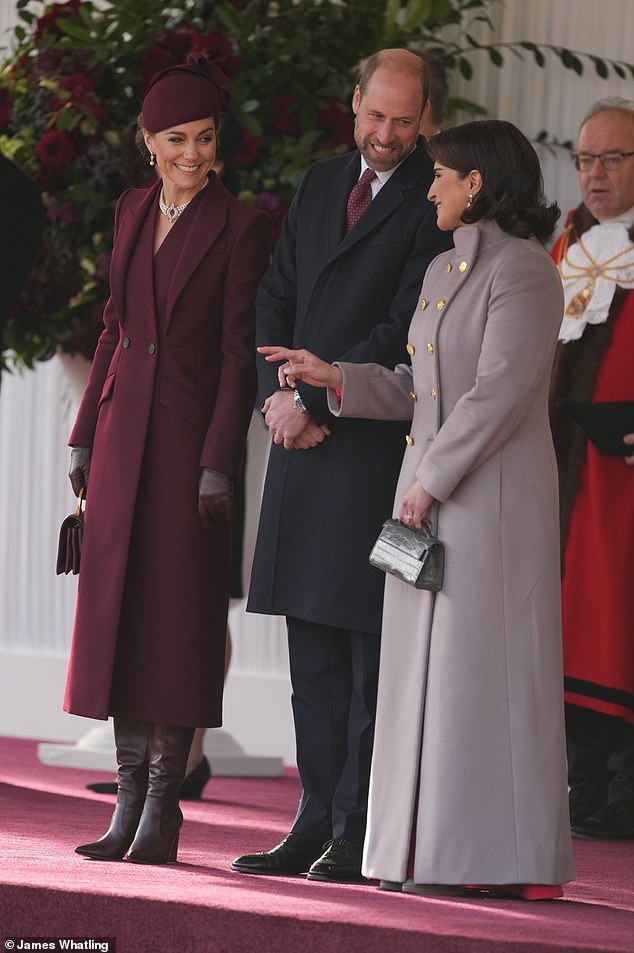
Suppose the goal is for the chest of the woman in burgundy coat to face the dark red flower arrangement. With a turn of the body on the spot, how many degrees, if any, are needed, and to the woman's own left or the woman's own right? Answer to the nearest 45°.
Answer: approximately 135° to the woman's own right

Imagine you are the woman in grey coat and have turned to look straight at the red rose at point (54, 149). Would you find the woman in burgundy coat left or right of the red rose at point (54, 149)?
left

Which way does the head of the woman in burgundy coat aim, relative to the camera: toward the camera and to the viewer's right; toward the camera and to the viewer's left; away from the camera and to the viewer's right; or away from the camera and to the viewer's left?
toward the camera and to the viewer's right

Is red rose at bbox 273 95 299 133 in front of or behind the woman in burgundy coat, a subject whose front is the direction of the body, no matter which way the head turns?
behind

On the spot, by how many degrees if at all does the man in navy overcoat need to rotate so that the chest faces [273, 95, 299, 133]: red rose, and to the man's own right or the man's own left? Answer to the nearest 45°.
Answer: approximately 135° to the man's own right

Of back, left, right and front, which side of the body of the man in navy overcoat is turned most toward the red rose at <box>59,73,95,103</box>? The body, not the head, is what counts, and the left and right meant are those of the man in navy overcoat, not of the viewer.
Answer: right

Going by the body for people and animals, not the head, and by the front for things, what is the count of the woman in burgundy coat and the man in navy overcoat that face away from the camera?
0

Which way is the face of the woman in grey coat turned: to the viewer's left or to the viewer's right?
to the viewer's left

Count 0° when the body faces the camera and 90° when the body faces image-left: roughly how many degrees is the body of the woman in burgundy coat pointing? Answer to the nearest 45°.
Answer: approximately 45°
